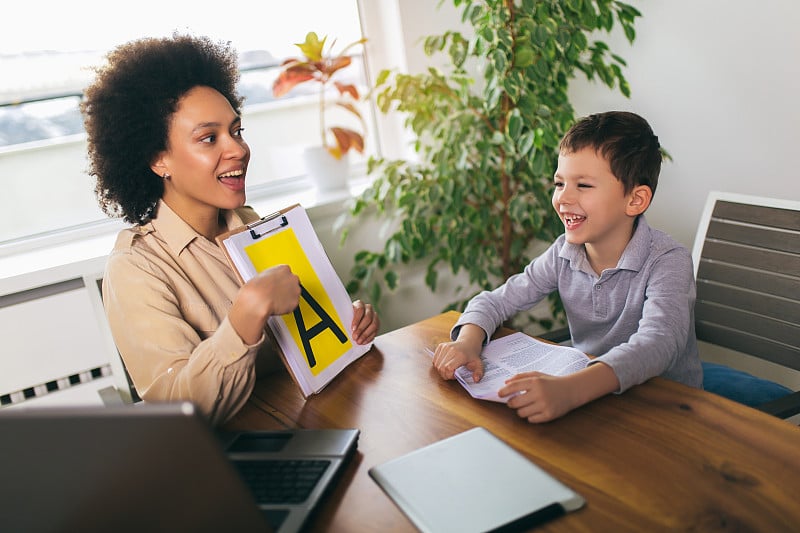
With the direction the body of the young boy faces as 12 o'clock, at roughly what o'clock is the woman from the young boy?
The woman is roughly at 1 o'clock from the young boy.

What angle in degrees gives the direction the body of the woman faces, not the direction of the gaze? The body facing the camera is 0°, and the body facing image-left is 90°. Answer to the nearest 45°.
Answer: approximately 315°

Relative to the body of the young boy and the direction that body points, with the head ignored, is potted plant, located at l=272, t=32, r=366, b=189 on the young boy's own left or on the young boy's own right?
on the young boy's own right

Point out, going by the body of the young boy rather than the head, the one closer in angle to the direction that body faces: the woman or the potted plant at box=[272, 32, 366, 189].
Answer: the woman

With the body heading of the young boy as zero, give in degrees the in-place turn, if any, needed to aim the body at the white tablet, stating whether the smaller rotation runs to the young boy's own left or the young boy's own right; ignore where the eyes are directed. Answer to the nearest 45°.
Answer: approximately 45° to the young boy's own left

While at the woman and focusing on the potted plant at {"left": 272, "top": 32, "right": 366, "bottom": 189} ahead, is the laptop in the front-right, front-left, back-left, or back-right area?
back-right

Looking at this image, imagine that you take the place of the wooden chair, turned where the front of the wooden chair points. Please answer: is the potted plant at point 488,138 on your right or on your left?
on your right

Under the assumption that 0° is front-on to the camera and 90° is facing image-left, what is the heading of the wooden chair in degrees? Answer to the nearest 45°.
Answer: approximately 45°

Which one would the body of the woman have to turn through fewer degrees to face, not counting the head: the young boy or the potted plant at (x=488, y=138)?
the young boy

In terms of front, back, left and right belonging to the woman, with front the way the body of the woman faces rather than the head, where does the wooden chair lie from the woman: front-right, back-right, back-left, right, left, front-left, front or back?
front-left

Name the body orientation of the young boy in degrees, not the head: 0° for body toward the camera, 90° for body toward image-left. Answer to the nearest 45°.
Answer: approximately 45°
